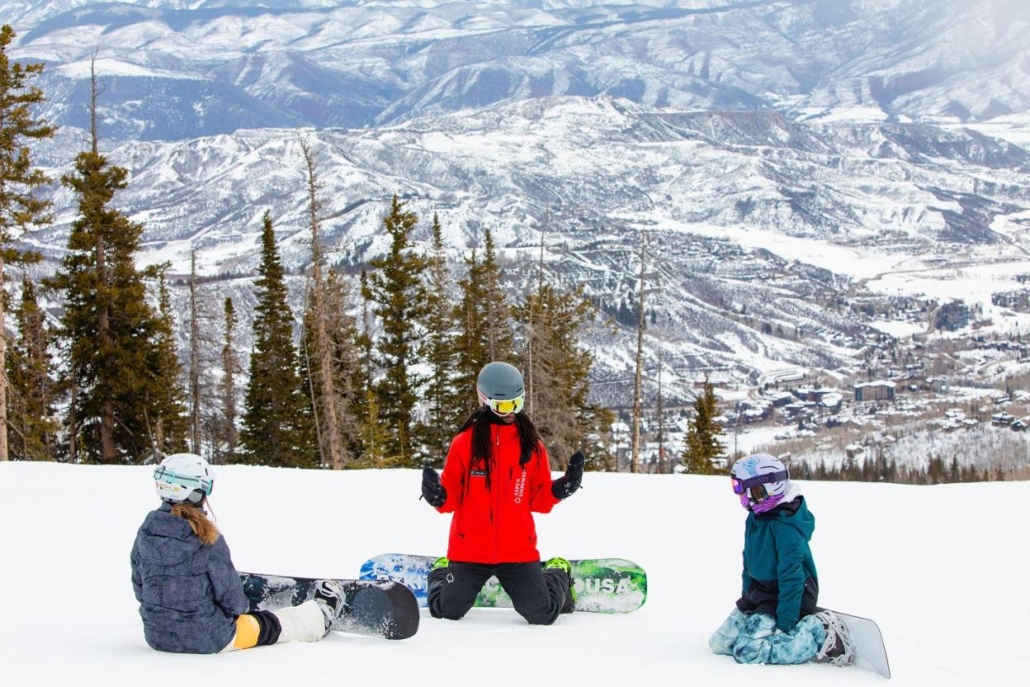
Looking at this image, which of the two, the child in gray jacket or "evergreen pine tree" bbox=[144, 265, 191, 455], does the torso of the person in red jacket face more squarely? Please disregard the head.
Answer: the child in gray jacket

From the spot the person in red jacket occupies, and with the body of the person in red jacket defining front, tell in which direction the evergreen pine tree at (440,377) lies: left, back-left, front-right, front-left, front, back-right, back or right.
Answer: back

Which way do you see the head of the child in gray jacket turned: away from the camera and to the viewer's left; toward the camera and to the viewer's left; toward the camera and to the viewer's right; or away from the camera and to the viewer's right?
away from the camera and to the viewer's right

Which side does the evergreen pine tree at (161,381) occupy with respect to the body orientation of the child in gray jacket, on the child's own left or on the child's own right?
on the child's own left

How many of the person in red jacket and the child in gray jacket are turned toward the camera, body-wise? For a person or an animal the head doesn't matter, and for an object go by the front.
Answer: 1

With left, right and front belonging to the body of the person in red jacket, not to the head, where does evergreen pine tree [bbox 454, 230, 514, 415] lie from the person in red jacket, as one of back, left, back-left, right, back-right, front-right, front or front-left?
back

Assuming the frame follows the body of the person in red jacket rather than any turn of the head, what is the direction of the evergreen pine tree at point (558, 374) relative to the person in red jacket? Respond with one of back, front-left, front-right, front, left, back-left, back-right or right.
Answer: back

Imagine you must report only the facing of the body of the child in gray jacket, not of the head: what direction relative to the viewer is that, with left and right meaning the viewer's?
facing away from the viewer and to the right of the viewer

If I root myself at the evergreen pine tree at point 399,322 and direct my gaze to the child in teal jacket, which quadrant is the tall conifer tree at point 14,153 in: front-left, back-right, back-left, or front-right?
front-right

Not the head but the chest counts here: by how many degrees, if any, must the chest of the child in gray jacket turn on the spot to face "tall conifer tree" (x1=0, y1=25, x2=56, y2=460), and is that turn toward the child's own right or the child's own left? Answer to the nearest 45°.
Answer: approximately 45° to the child's own left

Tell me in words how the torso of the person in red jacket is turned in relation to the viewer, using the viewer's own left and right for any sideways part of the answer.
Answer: facing the viewer

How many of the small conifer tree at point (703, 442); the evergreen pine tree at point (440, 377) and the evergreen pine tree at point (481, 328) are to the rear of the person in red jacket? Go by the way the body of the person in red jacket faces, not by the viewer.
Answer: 3

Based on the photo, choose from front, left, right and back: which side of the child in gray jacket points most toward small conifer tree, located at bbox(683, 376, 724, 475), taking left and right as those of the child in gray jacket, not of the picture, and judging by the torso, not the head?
front

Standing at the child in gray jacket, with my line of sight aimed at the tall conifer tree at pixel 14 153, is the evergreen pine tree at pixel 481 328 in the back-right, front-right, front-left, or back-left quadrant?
front-right
